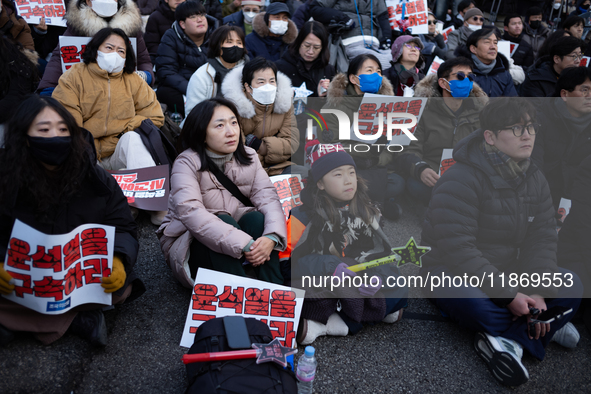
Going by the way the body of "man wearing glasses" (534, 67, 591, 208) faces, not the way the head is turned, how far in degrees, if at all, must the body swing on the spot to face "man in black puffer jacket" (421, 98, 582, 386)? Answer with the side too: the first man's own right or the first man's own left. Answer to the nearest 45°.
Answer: approximately 45° to the first man's own right

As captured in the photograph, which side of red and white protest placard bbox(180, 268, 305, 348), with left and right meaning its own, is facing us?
front

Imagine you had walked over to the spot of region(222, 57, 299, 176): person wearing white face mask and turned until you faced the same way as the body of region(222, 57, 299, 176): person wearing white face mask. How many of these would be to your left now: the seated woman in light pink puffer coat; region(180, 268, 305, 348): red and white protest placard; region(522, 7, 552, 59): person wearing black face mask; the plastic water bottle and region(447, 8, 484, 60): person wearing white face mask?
2

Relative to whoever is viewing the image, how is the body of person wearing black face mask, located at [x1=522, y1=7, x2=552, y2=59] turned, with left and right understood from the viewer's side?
facing the viewer and to the right of the viewer

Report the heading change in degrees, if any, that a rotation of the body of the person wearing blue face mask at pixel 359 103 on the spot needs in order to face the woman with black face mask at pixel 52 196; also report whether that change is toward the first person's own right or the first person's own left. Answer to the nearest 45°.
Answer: approximately 90° to the first person's own right

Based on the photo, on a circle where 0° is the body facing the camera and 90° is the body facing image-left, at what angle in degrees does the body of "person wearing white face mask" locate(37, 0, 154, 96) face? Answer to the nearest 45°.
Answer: approximately 0°

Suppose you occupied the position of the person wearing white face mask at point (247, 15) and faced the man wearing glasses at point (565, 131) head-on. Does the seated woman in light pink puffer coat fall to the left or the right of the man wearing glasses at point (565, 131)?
right
